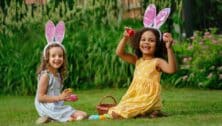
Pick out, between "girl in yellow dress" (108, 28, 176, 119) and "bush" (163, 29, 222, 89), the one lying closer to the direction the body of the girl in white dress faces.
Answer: the girl in yellow dress

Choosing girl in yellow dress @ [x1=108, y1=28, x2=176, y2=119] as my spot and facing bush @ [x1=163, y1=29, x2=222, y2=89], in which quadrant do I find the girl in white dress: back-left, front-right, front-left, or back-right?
back-left

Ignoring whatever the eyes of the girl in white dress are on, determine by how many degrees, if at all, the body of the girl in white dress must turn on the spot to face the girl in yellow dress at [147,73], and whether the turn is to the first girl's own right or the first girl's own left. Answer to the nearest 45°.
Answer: approximately 45° to the first girl's own left

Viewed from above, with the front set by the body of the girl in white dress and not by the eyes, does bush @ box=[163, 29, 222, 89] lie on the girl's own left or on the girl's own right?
on the girl's own left

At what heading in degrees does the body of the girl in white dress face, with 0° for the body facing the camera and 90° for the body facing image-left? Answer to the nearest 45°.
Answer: approximately 315°
